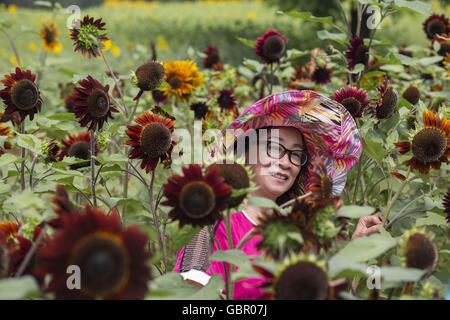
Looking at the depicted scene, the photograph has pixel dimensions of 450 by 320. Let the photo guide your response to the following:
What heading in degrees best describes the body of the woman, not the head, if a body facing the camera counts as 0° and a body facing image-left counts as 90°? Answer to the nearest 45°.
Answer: approximately 0°

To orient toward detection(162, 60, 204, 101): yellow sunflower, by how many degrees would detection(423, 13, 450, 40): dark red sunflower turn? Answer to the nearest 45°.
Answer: approximately 45° to its right

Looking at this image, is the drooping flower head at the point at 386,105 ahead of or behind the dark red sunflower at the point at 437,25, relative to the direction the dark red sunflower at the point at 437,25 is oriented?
ahead

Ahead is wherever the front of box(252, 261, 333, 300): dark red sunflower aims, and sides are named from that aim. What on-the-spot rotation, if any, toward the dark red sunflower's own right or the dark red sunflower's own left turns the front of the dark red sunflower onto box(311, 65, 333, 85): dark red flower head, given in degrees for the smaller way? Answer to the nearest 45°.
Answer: approximately 180°

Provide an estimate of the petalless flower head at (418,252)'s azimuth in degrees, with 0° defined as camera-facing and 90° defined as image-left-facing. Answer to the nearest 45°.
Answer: approximately 315°

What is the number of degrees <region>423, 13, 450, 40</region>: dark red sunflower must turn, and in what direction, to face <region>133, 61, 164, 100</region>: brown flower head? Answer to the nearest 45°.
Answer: approximately 45° to its right

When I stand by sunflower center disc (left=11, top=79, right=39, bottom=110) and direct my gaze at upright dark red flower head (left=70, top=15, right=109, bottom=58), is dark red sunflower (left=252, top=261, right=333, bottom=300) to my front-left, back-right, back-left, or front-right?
back-right
